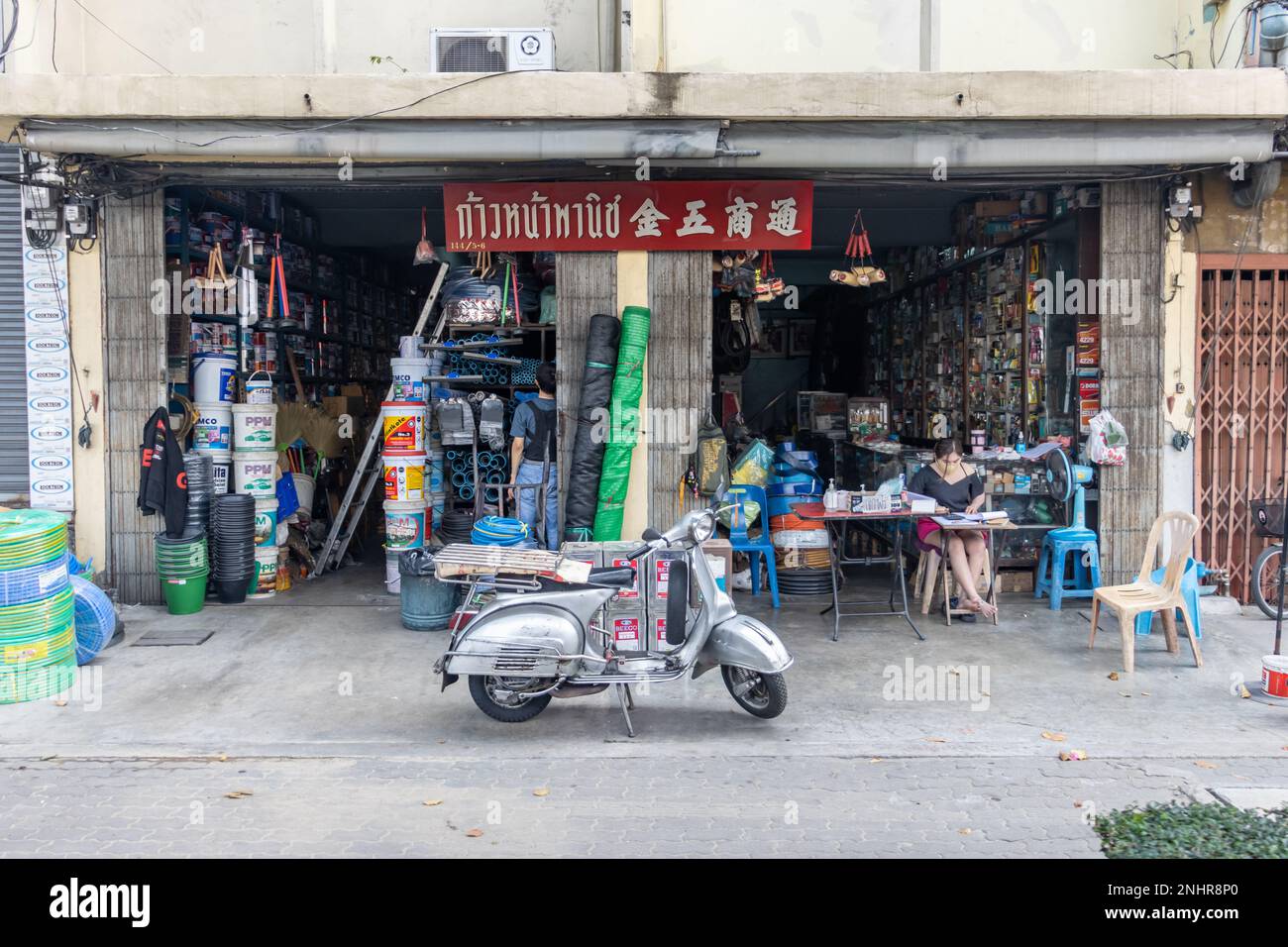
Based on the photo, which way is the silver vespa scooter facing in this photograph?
to the viewer's right

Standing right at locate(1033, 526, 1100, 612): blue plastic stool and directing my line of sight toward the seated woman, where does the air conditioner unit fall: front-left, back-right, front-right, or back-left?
front-right

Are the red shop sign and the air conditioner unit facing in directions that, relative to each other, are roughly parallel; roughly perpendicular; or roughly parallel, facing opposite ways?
roughly parallel

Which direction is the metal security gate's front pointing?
toward the camera

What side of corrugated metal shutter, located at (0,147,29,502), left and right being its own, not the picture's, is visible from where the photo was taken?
front

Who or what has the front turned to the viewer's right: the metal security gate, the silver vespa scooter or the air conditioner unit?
the silver vespa scooter

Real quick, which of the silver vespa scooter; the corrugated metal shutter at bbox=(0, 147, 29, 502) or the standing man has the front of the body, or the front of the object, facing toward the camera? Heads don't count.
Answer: the corrugated metal shutter

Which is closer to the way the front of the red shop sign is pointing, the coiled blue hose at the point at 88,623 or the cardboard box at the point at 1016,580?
the coiled blue hose

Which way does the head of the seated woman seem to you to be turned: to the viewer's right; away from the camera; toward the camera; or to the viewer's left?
toward the camera

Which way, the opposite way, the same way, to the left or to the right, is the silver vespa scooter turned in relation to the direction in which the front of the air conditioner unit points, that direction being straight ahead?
to the left

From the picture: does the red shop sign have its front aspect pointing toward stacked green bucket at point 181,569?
no

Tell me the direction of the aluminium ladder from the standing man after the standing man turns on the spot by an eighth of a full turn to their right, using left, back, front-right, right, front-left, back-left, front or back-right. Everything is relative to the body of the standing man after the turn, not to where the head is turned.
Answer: left

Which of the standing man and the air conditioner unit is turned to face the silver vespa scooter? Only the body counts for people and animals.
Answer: the air conditioner unit
